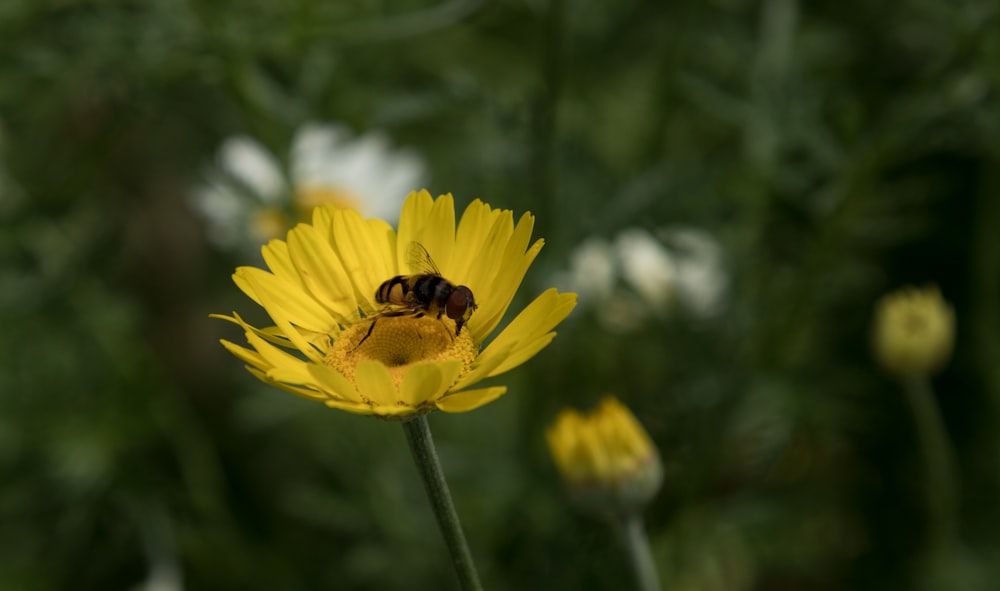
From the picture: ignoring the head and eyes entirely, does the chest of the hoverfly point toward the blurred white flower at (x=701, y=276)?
no

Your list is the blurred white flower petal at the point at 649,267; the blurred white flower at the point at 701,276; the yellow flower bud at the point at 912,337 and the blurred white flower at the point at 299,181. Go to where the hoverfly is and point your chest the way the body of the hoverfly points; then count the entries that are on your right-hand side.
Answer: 0

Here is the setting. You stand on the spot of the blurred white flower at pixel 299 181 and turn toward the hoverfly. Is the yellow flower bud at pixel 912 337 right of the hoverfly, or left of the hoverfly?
left

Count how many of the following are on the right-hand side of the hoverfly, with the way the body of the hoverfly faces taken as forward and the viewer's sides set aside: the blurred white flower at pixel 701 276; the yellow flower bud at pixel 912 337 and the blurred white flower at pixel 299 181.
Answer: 0

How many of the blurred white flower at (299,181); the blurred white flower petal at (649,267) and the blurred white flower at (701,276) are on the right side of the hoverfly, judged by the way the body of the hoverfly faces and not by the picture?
0

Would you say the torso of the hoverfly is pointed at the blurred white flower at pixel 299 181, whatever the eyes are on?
no

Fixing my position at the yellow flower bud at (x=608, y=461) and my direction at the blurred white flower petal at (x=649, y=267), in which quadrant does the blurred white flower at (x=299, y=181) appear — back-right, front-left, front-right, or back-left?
front-left

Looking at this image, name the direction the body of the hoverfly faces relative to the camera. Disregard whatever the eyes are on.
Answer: to the viewer's right

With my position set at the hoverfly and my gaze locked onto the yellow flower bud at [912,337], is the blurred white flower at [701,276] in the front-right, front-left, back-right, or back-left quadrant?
front-left

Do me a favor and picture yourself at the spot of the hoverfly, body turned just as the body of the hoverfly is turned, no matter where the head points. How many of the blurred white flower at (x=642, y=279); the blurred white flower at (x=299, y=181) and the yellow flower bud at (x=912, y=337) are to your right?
0

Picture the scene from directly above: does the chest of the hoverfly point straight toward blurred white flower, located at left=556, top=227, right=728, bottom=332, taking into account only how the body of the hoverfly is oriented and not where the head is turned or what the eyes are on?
no
